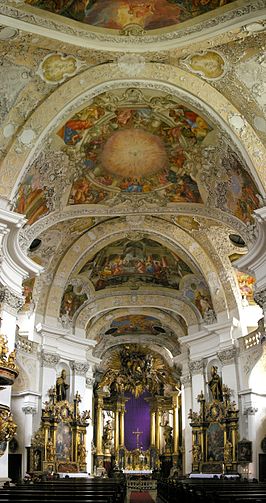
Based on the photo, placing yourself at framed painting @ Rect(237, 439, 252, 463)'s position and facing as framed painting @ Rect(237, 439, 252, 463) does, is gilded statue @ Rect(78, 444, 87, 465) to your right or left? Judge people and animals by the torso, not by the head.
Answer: on your right

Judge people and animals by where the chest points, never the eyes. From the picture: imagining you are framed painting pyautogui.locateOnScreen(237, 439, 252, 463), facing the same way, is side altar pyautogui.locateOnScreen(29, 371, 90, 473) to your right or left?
on your right

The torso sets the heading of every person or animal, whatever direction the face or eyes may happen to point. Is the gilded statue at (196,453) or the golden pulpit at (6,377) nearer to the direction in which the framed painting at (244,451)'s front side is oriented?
the golden pulpit
